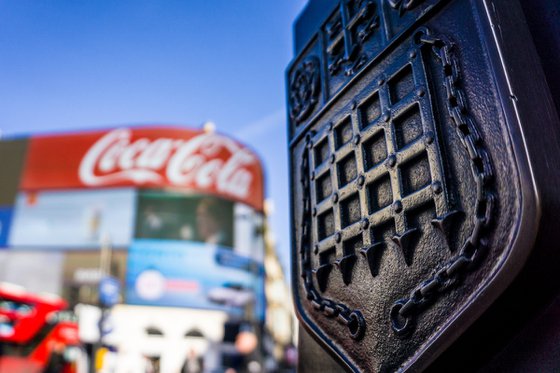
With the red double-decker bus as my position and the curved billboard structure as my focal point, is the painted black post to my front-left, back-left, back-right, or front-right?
back-right

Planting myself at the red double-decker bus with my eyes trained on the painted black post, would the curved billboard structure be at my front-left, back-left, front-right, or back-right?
back-left

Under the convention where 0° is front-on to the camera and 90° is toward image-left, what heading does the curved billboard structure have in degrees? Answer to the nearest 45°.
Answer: approximately 0°

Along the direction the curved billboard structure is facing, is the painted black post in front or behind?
in front
